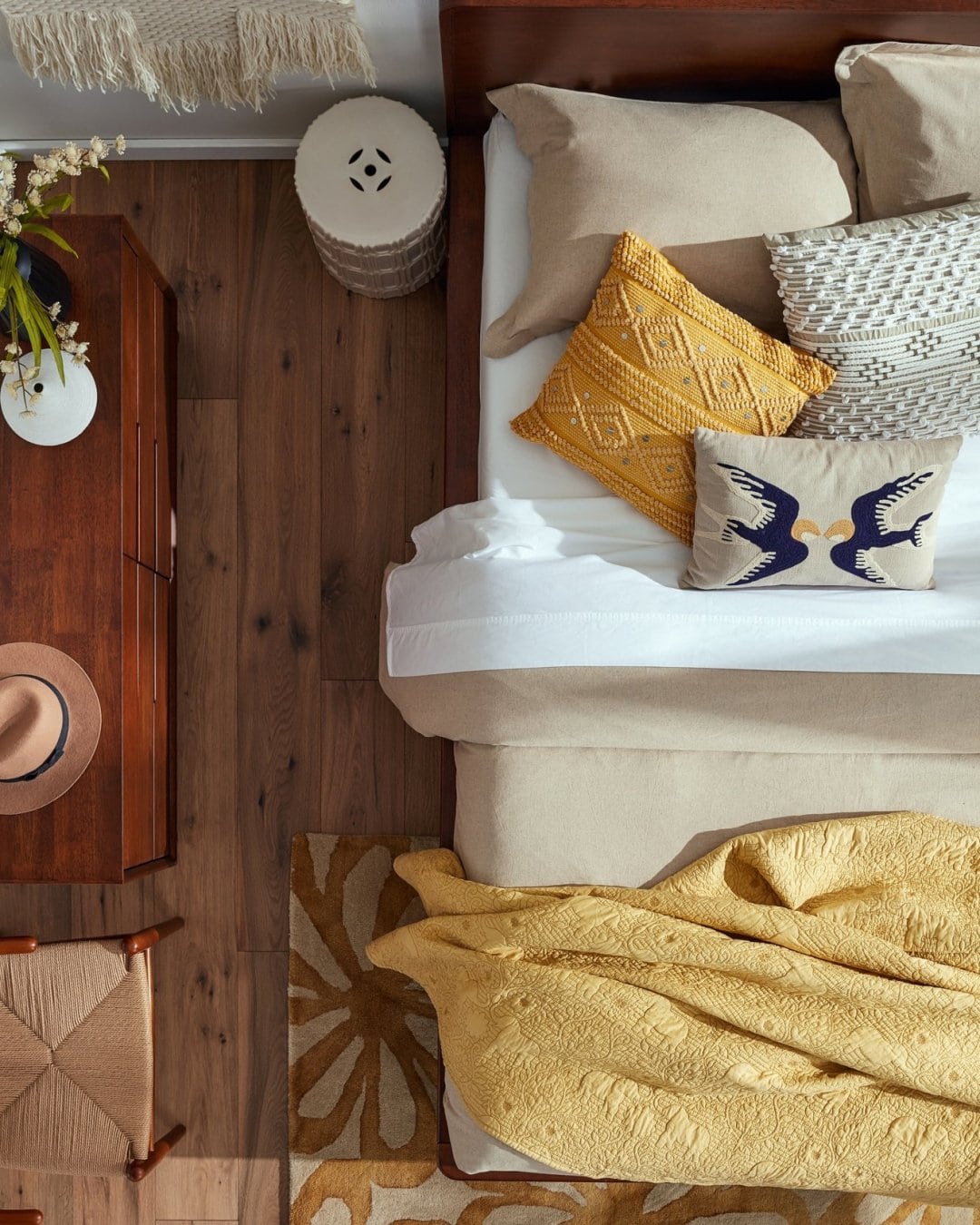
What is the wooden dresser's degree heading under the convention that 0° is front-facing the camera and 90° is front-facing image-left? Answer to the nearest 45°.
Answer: approximately 270°

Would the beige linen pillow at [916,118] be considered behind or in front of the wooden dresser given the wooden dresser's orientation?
in front

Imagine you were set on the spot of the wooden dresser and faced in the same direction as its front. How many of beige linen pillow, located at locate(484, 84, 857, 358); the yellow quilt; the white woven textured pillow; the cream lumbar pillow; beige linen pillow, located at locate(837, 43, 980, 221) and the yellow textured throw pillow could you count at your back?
0

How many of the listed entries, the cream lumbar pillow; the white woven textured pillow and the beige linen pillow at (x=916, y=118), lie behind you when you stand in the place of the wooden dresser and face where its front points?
0

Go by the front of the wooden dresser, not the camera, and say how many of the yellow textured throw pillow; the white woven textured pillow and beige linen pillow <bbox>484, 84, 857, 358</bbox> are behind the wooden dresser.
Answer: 0

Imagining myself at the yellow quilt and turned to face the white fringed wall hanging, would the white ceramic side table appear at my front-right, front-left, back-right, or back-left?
front-right

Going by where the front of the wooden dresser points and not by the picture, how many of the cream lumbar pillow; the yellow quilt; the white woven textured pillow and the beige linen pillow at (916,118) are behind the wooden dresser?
0

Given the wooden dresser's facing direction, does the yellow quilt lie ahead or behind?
ahead
